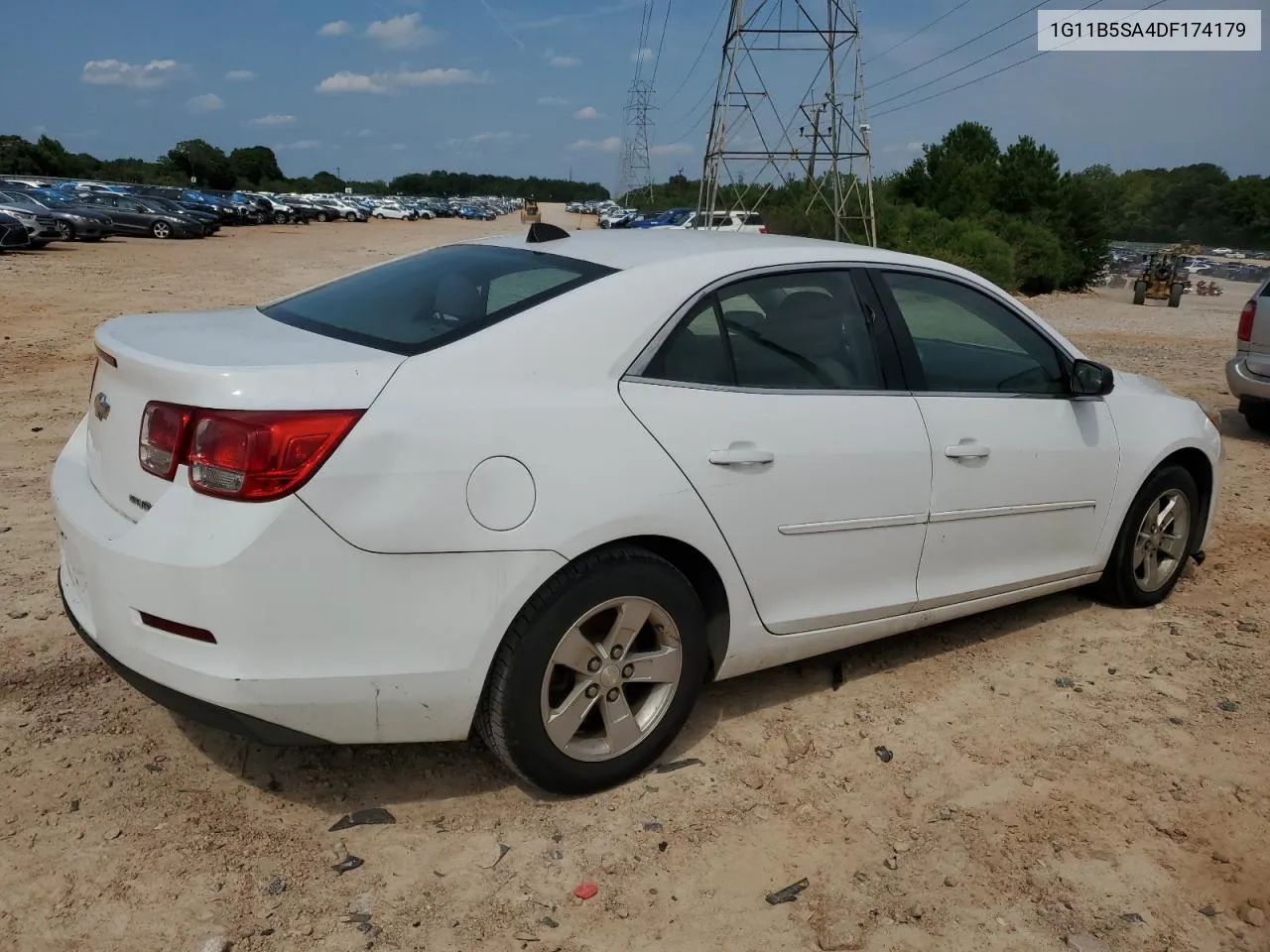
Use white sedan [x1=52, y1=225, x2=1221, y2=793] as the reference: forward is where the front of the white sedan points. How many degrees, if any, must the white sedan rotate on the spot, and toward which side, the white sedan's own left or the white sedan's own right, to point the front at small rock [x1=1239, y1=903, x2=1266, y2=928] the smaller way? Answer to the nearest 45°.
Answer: approximately 45° to the white sedan's own right

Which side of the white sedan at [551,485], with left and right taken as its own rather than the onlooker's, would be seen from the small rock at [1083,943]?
right

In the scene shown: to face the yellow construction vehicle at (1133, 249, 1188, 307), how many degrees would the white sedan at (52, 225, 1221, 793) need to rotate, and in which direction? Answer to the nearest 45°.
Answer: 0° — it already faces it

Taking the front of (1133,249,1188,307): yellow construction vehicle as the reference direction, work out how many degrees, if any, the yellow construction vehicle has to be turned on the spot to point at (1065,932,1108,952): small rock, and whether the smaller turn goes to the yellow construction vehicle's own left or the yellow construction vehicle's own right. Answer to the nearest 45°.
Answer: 0° — it already faces it

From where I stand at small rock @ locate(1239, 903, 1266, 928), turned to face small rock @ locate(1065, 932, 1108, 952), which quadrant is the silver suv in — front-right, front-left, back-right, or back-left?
back-right

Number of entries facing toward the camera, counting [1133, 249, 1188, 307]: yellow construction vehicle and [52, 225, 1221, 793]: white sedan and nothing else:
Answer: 1

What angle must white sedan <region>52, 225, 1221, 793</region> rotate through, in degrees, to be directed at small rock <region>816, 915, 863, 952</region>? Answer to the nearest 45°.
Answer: approximately 90° to its right

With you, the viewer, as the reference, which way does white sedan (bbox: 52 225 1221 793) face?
facing away from the viewer and to the right of the viewer

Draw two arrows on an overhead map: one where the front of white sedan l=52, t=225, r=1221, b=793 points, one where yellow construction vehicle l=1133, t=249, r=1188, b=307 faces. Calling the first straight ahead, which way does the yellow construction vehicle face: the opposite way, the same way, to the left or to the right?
the opposite way

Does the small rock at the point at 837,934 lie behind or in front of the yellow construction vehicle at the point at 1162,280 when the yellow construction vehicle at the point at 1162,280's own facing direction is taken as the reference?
in front

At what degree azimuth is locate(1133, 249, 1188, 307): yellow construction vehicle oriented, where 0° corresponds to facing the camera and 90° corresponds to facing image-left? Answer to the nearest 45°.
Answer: approximately 0°

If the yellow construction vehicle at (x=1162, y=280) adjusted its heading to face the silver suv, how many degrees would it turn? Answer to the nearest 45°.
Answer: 0° — it already faces it
